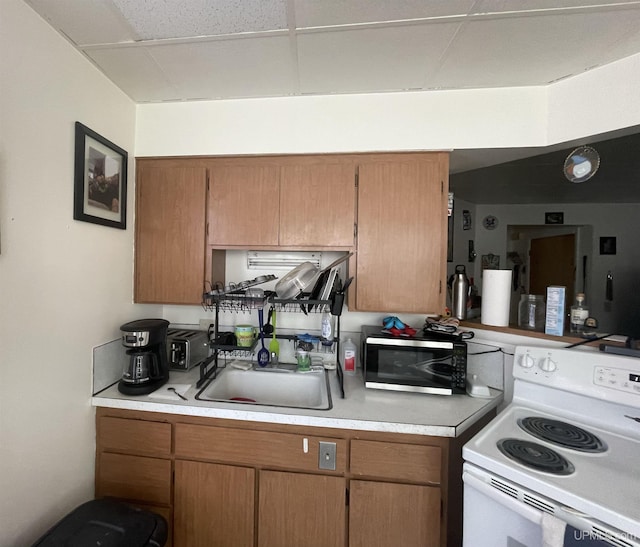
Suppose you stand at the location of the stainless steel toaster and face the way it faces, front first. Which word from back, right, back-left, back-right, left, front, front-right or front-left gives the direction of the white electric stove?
left

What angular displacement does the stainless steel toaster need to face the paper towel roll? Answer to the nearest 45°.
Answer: approximately 90° to its left

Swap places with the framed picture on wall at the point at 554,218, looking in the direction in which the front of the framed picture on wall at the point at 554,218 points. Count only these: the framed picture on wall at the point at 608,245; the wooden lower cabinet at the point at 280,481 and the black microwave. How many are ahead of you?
2

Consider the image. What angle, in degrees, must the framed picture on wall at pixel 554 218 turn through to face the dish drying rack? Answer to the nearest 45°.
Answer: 0° — it already faces it

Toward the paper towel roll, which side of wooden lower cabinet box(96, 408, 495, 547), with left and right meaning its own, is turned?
left

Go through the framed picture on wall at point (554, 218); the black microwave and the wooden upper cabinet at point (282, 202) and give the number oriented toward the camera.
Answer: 3

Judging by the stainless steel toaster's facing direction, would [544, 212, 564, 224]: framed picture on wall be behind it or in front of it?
behind

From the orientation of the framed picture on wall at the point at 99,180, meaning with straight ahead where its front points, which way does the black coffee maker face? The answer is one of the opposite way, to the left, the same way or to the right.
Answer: to the right
